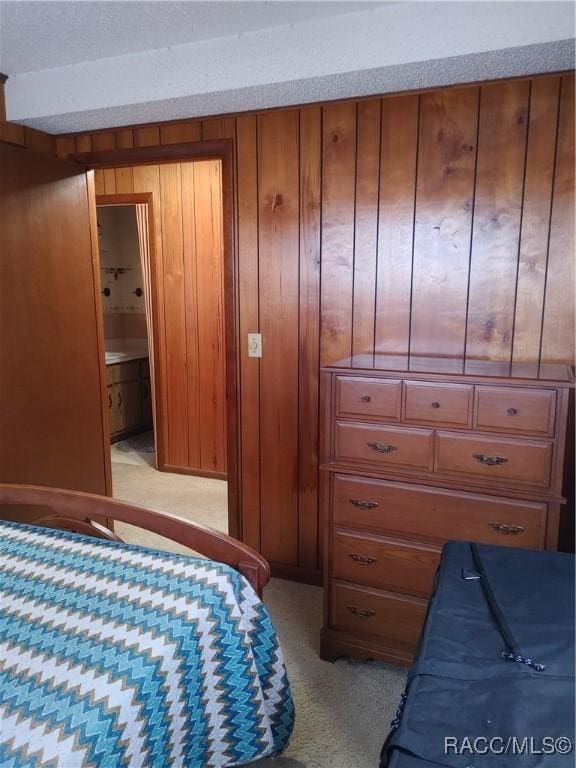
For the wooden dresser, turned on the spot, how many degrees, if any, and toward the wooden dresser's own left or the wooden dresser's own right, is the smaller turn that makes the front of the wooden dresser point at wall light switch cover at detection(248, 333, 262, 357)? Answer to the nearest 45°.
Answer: approximately 135° to the wooden dresser's own right

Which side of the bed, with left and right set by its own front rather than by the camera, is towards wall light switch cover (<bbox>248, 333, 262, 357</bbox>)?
front

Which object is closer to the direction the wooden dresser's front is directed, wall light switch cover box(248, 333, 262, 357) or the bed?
the bed

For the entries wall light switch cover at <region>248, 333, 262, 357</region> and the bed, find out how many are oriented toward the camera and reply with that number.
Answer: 1

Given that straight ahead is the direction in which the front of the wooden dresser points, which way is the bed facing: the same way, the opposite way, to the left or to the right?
the opposite way

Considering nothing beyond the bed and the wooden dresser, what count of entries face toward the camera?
1

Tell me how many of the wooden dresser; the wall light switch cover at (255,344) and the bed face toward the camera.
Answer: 2

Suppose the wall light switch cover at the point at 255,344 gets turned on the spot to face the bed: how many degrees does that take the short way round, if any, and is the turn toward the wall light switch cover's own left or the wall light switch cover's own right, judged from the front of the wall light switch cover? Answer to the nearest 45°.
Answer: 0° — it already faces it

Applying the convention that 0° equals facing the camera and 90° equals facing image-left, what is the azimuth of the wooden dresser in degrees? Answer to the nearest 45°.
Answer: approximately 0°

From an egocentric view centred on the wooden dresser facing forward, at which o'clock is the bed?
The bed is roughly at 1 o'clock from the wooden dresser.

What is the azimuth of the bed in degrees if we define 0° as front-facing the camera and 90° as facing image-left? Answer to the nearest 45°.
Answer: approximately 225°
